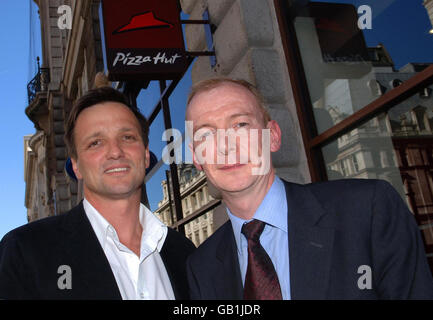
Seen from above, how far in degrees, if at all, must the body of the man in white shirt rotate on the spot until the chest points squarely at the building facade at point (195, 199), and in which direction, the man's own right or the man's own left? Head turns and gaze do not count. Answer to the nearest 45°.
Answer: approximately 135° to the man's own left

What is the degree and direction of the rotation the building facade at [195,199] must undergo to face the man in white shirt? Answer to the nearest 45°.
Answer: approximately 45° to its left

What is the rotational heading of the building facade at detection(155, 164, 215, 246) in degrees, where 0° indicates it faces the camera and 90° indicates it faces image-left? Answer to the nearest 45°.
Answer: approximately 45°

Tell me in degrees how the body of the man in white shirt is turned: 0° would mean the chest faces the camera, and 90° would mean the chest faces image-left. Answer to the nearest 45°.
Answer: approximately 315°

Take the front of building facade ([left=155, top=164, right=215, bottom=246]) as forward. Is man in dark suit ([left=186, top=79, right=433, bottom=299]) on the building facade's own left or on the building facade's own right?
on the building facade's own left

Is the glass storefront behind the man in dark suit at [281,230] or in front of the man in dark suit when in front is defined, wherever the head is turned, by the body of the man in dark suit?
behind
